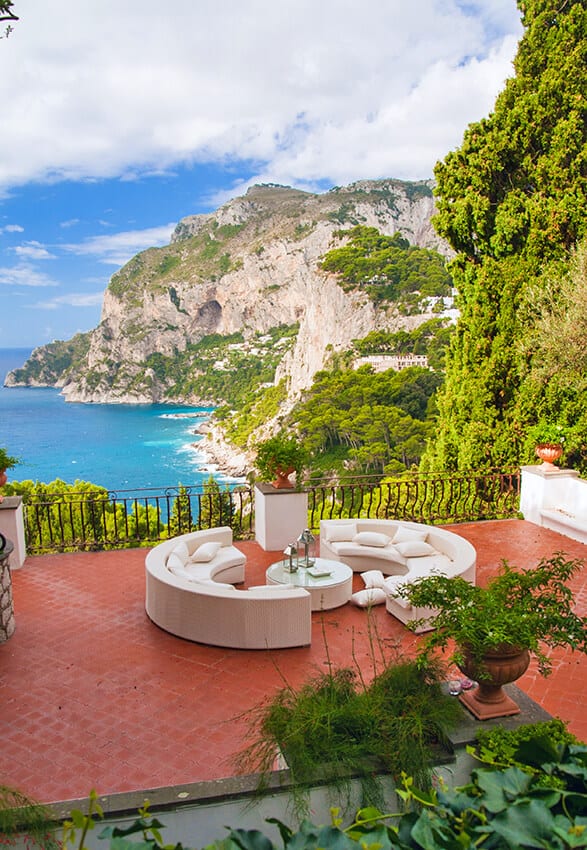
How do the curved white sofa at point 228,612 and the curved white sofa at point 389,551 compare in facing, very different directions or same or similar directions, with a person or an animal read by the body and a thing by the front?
very different directions

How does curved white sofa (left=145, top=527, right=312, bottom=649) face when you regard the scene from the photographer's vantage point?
facing away from the viewer and to the right of the viewer

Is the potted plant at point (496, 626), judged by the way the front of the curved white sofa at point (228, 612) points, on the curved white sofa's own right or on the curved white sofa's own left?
on the curved white sofa's own right

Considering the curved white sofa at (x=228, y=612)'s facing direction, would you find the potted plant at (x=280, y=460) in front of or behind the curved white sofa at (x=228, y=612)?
in front

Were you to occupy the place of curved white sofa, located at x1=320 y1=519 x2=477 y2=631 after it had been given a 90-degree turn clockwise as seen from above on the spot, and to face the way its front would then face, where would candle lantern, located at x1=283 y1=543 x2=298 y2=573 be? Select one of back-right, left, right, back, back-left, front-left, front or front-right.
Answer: left

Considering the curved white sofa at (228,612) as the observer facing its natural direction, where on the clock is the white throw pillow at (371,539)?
The white throw pillow is roughly at 12 o'clock from the curved white sofa.

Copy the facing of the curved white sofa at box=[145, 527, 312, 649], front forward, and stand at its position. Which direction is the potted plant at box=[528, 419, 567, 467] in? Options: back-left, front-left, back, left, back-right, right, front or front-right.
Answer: front

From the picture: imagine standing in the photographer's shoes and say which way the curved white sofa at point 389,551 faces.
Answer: facing the viewer and to the left of the viewer

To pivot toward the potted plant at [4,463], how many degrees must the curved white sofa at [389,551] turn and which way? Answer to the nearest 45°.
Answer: approximately 45° to its right

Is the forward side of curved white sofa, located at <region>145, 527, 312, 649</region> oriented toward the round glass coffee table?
yes

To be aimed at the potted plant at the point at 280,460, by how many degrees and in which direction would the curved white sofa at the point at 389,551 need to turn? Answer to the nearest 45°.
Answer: approximately 90° to its right

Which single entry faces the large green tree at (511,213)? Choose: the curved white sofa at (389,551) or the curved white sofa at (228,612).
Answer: the curved white sofa at (228,612)

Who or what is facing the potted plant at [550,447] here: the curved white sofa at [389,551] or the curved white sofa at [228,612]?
the curved white sofa at [228,612]

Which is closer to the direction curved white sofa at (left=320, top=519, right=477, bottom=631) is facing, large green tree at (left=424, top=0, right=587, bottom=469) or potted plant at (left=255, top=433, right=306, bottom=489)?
the potted plant

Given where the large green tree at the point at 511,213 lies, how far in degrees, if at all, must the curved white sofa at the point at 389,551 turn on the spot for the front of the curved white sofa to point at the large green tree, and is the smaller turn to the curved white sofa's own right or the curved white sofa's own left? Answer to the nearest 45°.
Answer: approximately 135° to the curved white sofa's own right

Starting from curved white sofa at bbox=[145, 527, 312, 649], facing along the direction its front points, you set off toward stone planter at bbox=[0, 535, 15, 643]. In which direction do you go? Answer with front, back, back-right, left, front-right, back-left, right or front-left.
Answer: back-left

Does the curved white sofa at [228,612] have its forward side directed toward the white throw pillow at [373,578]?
yes
